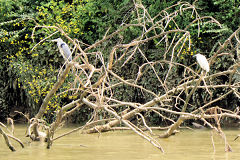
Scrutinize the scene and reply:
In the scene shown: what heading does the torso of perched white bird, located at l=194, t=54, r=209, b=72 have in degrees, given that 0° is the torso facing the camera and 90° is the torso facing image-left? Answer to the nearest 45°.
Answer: approximately 90°
